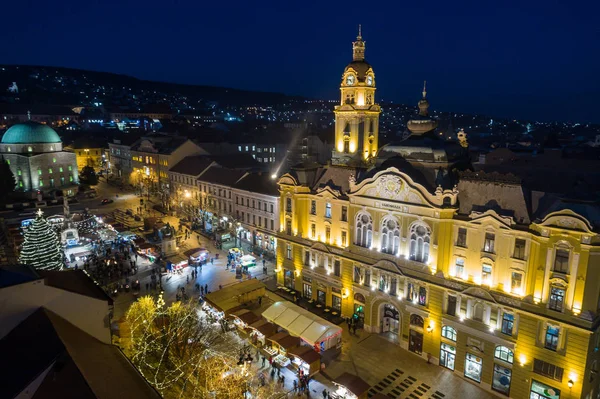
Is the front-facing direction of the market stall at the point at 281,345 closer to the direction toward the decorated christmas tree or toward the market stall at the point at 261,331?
the decorated christmas tree

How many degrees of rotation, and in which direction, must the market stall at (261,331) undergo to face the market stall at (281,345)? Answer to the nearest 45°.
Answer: approximately 90° to its left

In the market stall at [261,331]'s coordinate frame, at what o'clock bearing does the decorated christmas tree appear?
The decorated christmas tree is roughly at 2 o'clock from the market stall.

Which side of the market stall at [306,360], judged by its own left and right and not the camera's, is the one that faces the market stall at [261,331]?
right

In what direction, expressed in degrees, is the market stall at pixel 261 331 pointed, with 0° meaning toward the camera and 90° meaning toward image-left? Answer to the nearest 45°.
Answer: approximately 45°

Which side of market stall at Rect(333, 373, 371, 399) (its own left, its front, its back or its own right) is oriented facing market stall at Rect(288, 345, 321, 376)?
right

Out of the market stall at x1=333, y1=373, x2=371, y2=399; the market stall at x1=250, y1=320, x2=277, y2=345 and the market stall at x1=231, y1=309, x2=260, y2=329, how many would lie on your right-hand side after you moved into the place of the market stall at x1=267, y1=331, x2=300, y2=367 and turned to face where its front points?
2

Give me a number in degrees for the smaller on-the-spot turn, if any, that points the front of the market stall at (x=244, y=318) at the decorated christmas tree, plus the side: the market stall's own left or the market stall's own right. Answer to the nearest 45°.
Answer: approximately 45° to the market stall's own right
